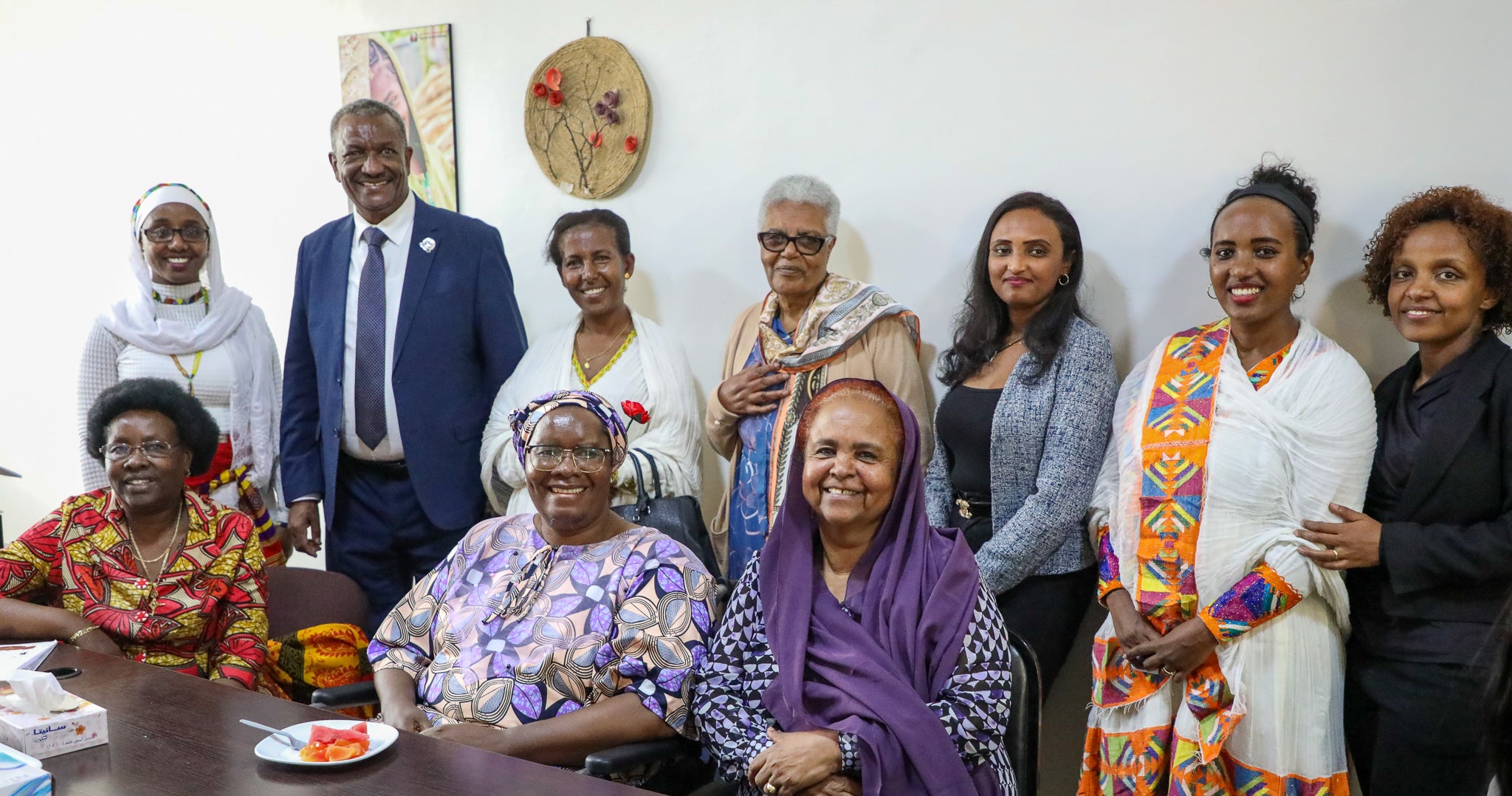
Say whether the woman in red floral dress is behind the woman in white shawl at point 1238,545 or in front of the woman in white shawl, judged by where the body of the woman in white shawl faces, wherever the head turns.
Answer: in front

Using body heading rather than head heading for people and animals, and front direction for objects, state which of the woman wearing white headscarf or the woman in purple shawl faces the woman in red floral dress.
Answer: the woman wearing white headscarf

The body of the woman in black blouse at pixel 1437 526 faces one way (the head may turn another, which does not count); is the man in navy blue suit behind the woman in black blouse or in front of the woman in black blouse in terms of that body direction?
in front

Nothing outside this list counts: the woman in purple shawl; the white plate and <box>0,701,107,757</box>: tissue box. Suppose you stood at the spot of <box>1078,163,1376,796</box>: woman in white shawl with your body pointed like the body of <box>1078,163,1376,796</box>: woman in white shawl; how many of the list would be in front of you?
3

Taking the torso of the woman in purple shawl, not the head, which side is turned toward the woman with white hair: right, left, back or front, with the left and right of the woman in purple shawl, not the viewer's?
back

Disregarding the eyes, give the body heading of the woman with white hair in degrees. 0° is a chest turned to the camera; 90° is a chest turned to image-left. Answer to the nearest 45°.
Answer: approximately 45°

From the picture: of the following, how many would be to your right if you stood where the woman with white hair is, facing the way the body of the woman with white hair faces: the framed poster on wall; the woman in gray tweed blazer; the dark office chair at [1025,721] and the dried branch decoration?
2

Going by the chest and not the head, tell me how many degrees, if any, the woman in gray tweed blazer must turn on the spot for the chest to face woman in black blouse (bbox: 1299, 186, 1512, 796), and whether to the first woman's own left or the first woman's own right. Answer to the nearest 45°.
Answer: approximately 135° to the first woman's own left

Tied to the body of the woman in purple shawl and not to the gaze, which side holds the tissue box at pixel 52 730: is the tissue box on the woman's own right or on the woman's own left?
on the woman's own right
